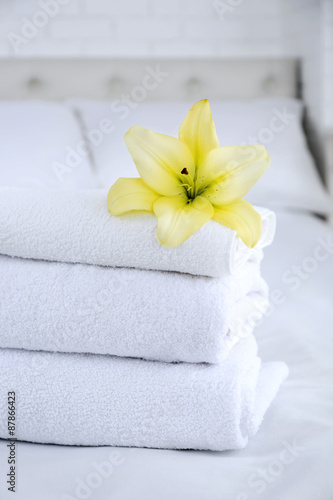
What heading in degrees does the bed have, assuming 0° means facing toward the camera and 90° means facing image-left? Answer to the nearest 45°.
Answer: approximately 0°
